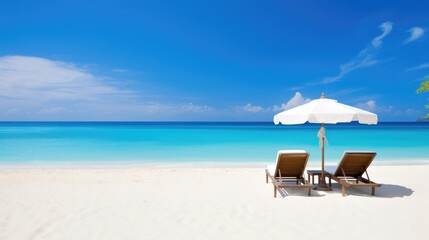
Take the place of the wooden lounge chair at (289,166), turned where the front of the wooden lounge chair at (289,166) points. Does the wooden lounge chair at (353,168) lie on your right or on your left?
on your right

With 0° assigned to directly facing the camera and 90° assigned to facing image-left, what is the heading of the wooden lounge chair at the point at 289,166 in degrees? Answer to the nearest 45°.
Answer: approximately 135°

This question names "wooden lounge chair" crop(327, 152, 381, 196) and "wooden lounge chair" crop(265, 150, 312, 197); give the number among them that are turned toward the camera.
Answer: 0

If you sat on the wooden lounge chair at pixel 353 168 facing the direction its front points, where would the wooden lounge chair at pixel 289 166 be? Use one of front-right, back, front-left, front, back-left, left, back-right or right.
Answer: left

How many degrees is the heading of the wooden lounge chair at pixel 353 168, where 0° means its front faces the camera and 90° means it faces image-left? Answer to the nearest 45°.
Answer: approximately 135°
